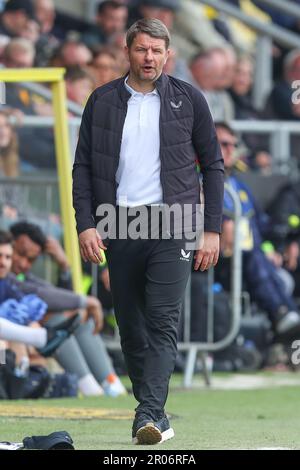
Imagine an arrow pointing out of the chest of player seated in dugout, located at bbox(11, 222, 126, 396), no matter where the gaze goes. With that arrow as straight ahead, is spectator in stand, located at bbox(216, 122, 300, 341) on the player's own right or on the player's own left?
on the player's own left

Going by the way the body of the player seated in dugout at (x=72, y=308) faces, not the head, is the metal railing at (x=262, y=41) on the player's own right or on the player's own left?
on the player's own left

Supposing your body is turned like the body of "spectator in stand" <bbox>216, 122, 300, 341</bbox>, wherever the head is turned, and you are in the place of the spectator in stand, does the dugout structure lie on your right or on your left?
on your right

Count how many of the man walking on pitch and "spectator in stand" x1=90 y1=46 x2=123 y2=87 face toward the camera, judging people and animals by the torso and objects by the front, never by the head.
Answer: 2

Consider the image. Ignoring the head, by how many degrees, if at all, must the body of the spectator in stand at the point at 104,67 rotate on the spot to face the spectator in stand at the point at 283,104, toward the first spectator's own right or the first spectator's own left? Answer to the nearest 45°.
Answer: approximately 135° to the first spectator's own left

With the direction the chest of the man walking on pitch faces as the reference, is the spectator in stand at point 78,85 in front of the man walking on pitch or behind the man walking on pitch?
behind
